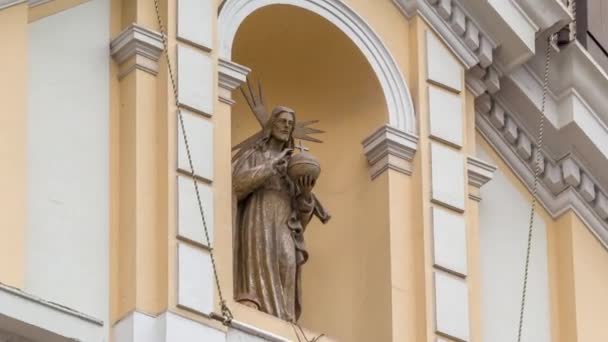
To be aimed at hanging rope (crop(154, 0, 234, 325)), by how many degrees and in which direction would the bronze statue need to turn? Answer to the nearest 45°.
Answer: approximately 90° to its right

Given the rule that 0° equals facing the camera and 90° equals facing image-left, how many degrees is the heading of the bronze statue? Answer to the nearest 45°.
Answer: approximately 315°
